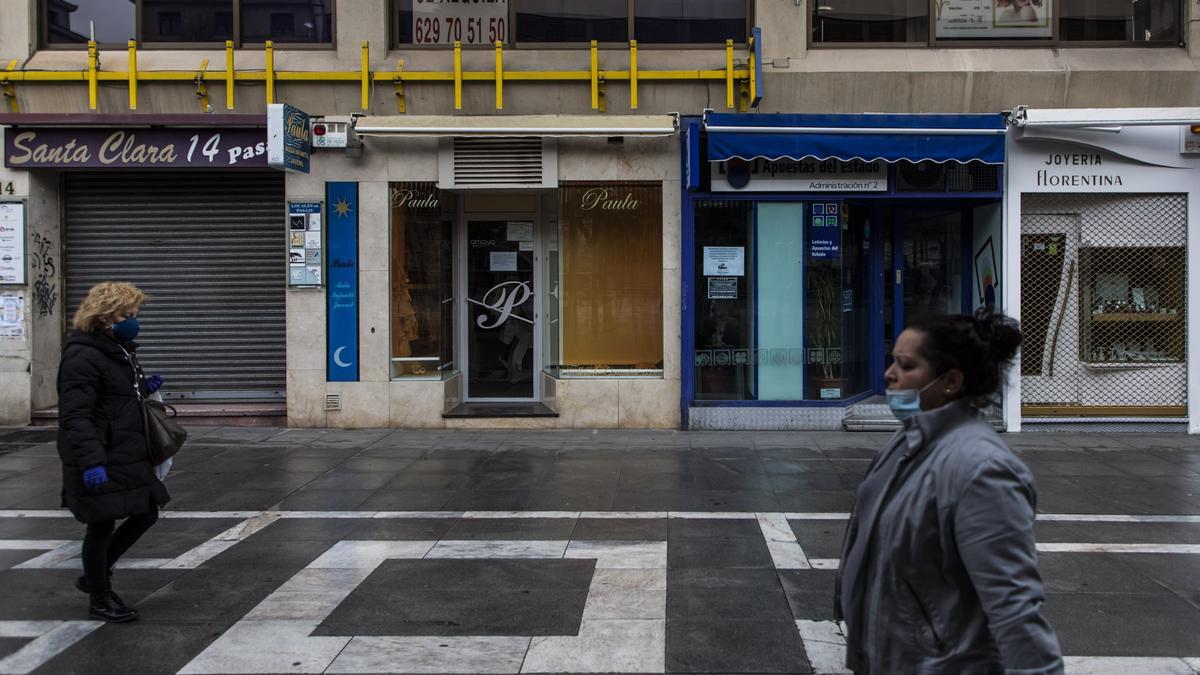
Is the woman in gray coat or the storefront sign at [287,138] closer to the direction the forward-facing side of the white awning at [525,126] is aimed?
the woman in gray coat

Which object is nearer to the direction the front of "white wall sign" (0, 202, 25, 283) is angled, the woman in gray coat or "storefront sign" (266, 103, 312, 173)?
the woman in gray coat

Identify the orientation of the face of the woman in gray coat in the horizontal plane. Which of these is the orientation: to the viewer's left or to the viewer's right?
to the viewer's left

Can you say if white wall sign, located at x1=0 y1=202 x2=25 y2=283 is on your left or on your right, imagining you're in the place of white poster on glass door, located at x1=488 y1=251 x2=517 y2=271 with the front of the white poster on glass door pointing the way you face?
on your right

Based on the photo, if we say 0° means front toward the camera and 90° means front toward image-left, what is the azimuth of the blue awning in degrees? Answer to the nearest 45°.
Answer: approximately 0°

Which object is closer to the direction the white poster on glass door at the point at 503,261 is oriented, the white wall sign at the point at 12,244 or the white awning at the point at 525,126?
the white awning

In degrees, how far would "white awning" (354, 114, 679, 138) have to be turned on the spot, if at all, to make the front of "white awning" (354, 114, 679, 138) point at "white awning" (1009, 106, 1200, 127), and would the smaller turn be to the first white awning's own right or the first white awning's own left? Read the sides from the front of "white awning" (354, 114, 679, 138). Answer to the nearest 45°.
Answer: approximately 90° to the first white awning's own left

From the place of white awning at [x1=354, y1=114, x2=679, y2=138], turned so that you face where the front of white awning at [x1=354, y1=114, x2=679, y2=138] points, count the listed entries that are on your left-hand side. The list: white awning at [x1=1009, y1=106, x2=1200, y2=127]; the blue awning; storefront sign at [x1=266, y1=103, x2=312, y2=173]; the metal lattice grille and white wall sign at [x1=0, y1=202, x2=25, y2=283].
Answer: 3
